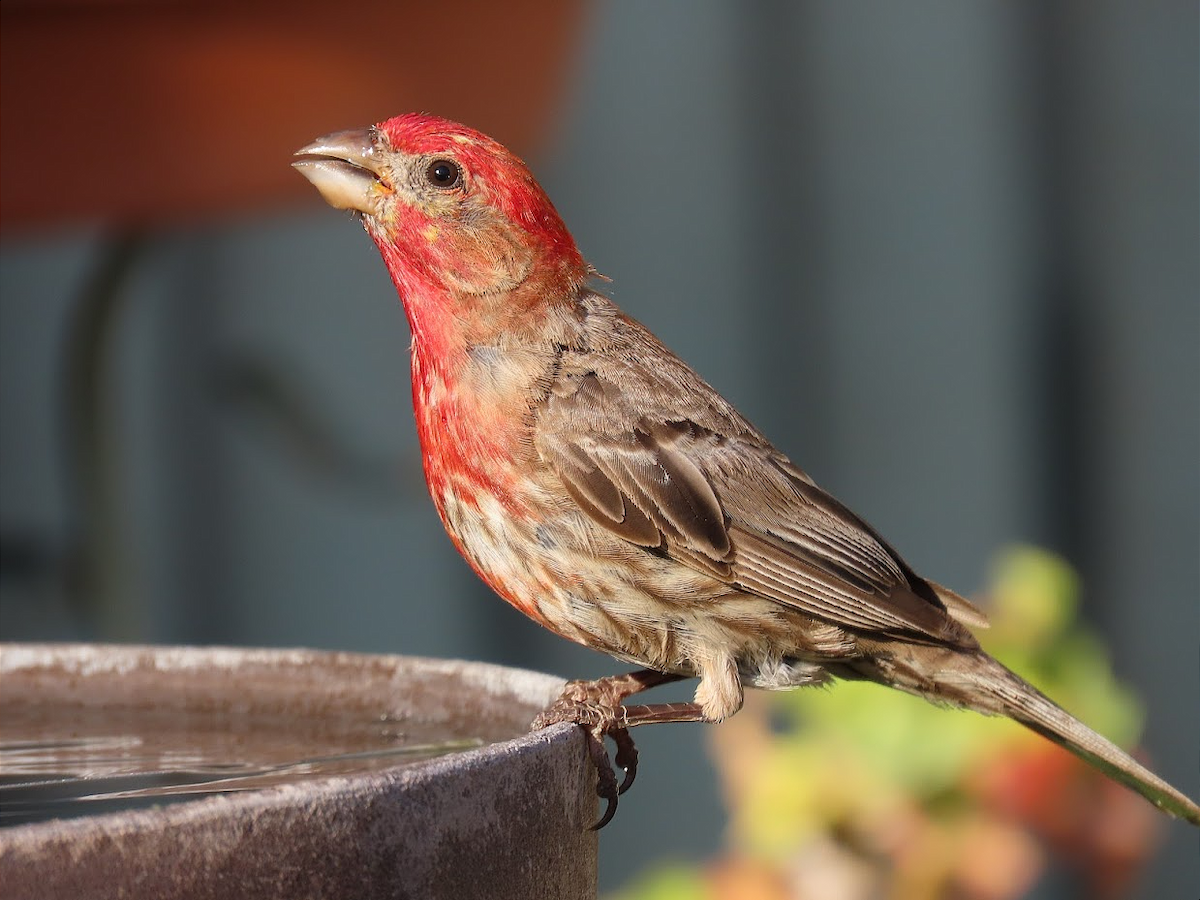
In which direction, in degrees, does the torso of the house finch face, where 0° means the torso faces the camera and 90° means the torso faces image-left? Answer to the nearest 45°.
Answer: approximately 90°
